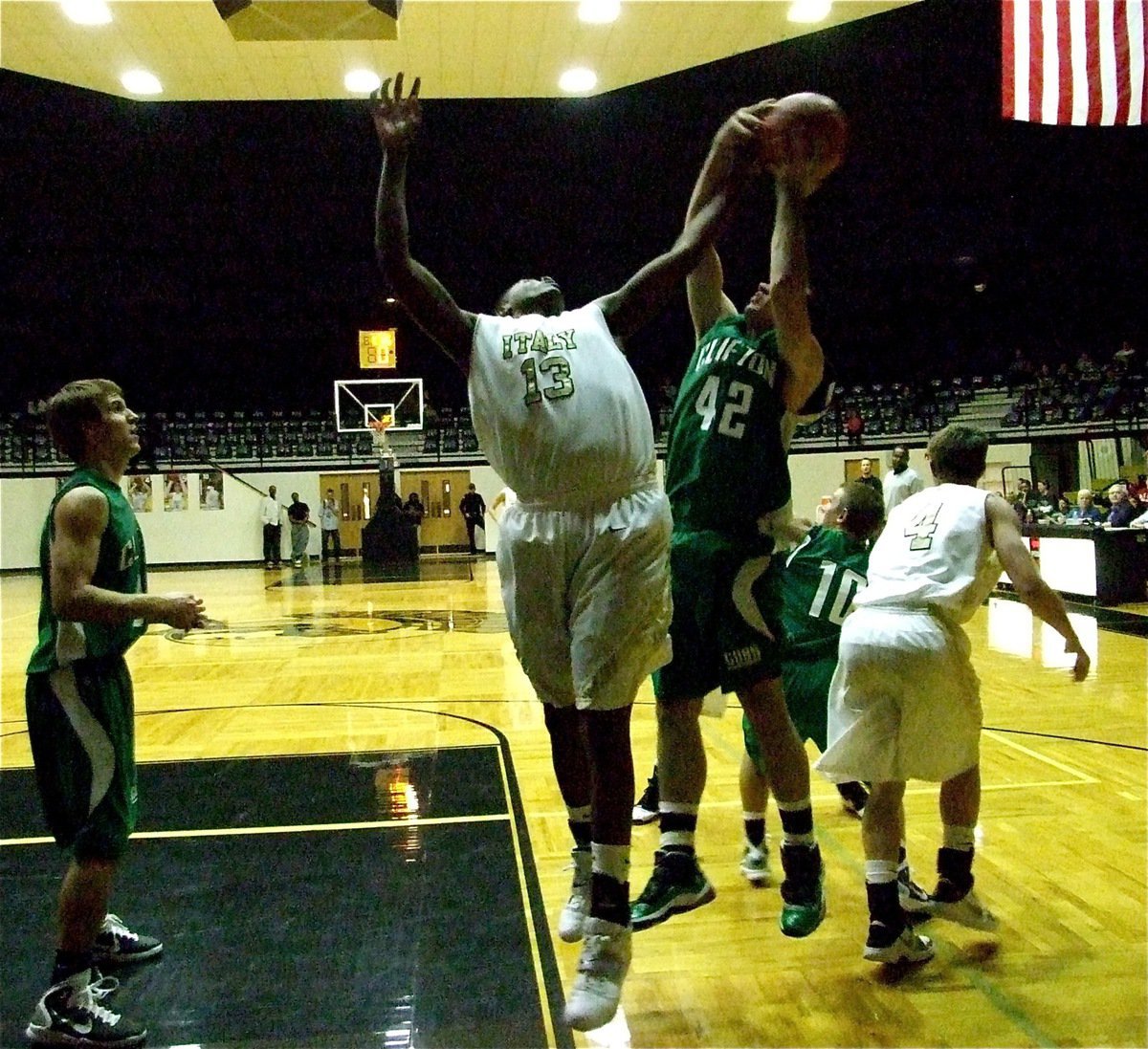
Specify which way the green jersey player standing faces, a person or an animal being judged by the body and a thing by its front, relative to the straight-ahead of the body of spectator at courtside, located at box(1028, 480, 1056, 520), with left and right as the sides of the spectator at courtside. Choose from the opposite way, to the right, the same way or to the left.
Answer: the opposite way

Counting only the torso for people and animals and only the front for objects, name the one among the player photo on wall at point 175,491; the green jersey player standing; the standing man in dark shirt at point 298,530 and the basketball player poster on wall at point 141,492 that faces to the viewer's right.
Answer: the green jersey player standing

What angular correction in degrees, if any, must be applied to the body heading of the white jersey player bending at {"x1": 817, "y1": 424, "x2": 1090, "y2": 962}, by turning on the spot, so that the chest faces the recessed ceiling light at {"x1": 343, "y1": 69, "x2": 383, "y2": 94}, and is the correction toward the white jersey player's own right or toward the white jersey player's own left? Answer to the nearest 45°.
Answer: approximately 90° to the white jersey player's own left

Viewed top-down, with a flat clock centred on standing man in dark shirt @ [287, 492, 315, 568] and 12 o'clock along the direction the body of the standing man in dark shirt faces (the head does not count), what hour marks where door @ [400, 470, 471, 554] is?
The door is roughly at 8 o'clock from the standing man in dark shirt.

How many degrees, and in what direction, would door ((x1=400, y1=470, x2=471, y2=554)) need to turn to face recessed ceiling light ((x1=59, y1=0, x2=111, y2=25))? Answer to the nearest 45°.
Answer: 0° — it already faces it

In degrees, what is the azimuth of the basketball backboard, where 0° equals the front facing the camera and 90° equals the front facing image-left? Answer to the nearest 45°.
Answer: approximately 0°

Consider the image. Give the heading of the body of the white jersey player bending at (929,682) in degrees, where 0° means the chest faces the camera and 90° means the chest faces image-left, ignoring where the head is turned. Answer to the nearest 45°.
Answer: approximately 225°

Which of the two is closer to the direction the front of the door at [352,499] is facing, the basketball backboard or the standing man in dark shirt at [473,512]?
the basketball backboard
